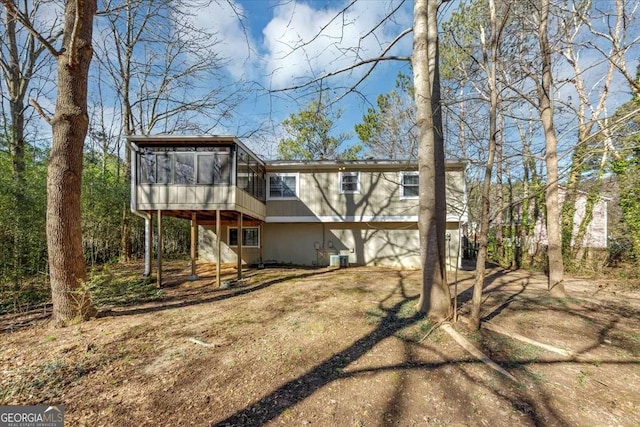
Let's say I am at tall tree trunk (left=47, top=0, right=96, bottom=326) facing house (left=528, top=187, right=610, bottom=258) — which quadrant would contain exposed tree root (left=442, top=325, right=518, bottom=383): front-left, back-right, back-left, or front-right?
front-right

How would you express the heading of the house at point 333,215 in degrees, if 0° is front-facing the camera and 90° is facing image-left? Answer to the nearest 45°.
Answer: approximately 180°

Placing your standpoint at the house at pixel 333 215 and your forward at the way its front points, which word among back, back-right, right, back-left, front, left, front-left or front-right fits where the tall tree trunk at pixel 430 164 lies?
back

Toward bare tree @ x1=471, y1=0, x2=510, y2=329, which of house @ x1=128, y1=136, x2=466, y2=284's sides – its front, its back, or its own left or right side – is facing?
back

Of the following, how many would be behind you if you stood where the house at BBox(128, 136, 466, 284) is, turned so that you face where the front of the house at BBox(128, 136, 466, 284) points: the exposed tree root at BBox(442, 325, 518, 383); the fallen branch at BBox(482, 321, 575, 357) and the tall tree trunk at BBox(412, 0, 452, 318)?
3

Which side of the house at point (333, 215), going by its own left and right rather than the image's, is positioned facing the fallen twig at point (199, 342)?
back

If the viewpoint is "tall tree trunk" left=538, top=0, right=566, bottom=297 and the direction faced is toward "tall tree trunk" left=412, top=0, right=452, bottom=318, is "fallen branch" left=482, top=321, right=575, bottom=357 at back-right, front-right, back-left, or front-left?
front-left

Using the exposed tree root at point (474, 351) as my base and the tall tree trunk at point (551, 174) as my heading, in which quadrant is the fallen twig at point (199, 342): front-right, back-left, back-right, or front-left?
back-left

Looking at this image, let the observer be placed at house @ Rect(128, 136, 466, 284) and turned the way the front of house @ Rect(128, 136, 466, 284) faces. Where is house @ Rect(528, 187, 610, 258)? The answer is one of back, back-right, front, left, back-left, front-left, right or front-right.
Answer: right

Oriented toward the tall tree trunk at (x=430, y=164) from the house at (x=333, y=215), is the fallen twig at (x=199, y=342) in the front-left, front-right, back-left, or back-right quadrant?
front-right

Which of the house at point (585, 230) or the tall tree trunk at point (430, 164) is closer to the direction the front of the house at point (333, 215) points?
the house
